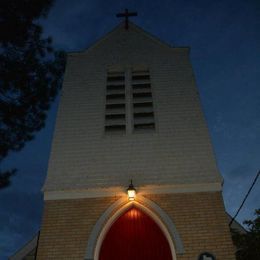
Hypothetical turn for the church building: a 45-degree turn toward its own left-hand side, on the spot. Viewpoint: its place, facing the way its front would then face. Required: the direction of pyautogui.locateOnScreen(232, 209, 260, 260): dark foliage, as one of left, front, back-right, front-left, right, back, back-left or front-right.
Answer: left

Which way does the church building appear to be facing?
toward the camera
